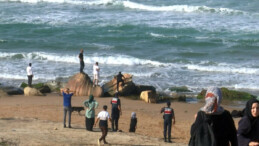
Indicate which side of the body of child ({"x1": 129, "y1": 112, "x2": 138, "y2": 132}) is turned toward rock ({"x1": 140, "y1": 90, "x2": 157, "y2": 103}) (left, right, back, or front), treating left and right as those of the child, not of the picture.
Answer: front

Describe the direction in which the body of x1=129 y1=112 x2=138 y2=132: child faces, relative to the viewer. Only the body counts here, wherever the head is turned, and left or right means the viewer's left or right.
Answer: facing away from the viewer

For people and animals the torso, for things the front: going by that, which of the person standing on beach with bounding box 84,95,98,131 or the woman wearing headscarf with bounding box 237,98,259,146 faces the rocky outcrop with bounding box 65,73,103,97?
the person standing on beach

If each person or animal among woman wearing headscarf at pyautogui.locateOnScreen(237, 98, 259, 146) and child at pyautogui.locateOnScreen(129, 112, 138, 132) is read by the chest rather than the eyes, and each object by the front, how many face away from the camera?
1

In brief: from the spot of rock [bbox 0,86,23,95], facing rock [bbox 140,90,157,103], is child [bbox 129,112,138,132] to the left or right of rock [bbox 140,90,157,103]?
right

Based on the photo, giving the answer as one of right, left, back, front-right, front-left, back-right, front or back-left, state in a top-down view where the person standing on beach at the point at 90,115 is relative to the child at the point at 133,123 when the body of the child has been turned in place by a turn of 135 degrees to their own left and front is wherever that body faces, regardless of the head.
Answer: front

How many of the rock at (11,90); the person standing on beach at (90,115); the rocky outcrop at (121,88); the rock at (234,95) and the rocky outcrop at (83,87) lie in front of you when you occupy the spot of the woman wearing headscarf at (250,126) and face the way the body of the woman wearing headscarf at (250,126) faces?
0

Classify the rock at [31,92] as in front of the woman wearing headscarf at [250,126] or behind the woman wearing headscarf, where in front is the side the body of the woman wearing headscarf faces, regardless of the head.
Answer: behind

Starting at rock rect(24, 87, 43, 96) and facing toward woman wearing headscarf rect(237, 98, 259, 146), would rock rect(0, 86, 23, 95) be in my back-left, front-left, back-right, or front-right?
back-right

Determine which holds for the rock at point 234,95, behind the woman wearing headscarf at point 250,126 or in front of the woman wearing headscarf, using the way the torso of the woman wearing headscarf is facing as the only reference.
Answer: behind

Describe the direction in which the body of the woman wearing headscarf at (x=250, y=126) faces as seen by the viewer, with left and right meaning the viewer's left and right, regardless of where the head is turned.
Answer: facing the viewer and to the right of the viewer

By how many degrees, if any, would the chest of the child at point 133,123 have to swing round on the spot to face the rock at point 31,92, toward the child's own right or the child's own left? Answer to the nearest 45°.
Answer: approximately 45° to the child's own left
